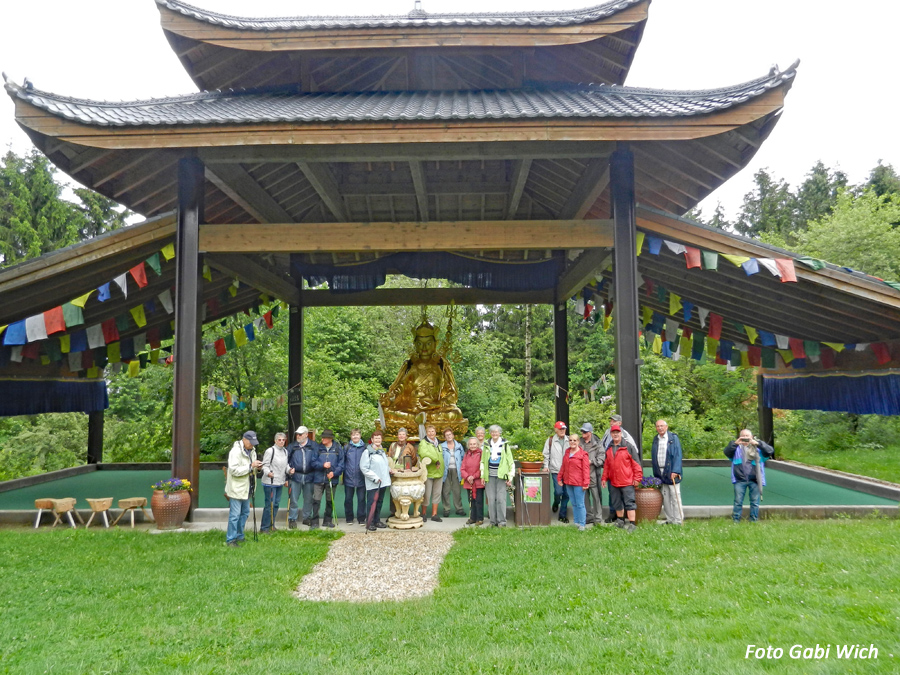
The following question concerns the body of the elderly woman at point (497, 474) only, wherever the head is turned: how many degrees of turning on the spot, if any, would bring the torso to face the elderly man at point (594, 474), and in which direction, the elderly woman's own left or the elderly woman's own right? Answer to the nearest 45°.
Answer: approximately 90° to the elderly woman's own left

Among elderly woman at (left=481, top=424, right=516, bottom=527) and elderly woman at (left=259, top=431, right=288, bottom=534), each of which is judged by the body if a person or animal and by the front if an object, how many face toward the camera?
2

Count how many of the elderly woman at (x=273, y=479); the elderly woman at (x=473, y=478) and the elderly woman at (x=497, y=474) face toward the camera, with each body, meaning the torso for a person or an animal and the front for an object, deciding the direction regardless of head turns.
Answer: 3

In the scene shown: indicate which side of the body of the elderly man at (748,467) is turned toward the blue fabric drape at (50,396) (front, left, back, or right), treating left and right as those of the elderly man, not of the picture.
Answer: right

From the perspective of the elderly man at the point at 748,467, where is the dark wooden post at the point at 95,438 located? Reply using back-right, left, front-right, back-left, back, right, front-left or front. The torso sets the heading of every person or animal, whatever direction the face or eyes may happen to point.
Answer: right

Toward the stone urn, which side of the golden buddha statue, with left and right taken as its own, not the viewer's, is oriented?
front

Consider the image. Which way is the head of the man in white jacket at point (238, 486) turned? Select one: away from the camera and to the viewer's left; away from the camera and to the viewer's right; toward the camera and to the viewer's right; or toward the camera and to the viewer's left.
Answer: toward the camera and to the viewer's right

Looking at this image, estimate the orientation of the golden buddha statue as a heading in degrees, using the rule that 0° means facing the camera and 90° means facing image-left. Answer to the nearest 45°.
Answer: approximately 0°
